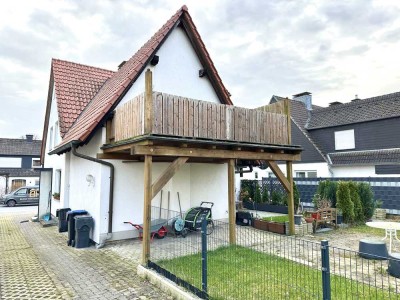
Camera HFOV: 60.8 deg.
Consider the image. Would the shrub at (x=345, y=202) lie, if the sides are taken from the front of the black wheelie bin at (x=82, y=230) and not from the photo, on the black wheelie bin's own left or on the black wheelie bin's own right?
on the black wheelie bin's own left

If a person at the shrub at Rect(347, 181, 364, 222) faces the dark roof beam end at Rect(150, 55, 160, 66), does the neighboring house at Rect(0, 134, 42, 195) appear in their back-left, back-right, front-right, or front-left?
front-right

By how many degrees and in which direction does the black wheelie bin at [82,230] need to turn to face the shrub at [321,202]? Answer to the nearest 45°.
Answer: approximately 135° to its left

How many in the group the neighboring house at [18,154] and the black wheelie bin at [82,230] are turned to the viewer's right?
0

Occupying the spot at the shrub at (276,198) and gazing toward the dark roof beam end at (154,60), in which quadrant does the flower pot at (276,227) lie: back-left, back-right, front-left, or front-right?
front-left

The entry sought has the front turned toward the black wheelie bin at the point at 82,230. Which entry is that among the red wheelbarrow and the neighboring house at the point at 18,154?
the neighboring house

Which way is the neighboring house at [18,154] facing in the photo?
toward the camera

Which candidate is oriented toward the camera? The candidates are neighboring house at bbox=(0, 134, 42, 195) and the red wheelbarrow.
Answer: the neighboring house

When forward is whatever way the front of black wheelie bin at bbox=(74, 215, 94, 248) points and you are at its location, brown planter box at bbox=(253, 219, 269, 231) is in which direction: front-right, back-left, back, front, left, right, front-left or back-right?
back-left

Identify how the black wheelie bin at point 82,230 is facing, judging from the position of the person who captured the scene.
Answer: facing the viewer and to the left of the viewer

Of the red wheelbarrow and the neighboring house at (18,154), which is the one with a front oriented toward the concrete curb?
the neighboring house

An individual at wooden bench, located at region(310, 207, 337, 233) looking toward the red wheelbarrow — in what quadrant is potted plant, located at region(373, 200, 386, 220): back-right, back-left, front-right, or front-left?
back-right

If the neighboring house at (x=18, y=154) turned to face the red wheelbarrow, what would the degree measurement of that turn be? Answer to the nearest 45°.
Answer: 0° — it already faces it

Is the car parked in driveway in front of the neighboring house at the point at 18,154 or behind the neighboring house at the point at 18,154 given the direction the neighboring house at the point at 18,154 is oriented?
in front

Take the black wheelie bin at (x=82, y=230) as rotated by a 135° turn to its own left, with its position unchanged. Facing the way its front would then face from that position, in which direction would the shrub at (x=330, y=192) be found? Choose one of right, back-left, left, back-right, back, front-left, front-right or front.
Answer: front
